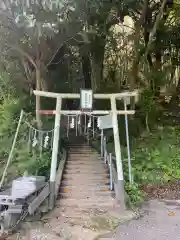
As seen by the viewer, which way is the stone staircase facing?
toward the camera
